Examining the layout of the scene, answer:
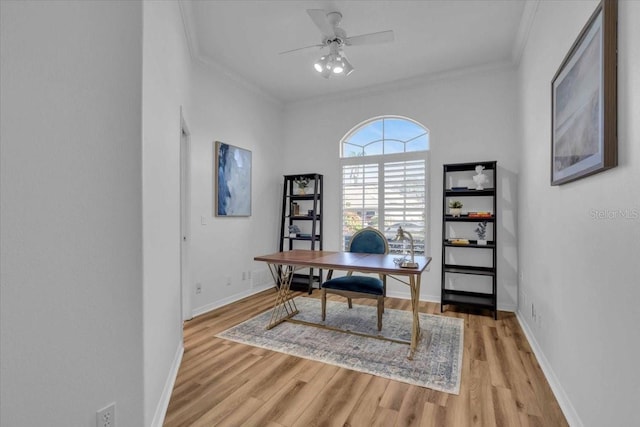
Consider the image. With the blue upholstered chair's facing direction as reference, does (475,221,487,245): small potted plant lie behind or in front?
behind

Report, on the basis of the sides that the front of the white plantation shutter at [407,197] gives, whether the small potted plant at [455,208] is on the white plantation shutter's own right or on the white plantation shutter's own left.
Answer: on the white plantation shutter's own left

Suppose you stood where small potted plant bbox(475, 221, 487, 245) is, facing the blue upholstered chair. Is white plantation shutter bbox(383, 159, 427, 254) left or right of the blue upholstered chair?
right

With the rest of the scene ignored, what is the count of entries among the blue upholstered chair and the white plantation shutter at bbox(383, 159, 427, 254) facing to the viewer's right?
0

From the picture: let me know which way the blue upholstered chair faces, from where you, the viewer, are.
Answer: facing the viewer and to the left of the viewer

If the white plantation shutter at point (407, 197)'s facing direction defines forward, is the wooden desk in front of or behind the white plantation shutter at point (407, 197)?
in front

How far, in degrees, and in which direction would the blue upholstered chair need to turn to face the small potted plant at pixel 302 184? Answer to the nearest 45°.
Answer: approximately 90° to its right

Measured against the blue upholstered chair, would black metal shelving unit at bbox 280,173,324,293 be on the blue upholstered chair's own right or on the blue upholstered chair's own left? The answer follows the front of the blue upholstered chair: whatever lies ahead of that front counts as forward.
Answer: on the blue upholstered chair's own right

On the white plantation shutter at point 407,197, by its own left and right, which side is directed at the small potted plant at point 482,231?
left

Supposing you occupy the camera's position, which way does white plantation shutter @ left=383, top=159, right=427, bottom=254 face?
facing the viewer

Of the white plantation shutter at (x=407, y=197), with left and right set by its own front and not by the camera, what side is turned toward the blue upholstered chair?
front

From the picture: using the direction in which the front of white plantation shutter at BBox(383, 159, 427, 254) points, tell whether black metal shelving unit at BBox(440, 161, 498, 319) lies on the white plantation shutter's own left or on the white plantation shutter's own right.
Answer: on the white plantation shutter's own left
